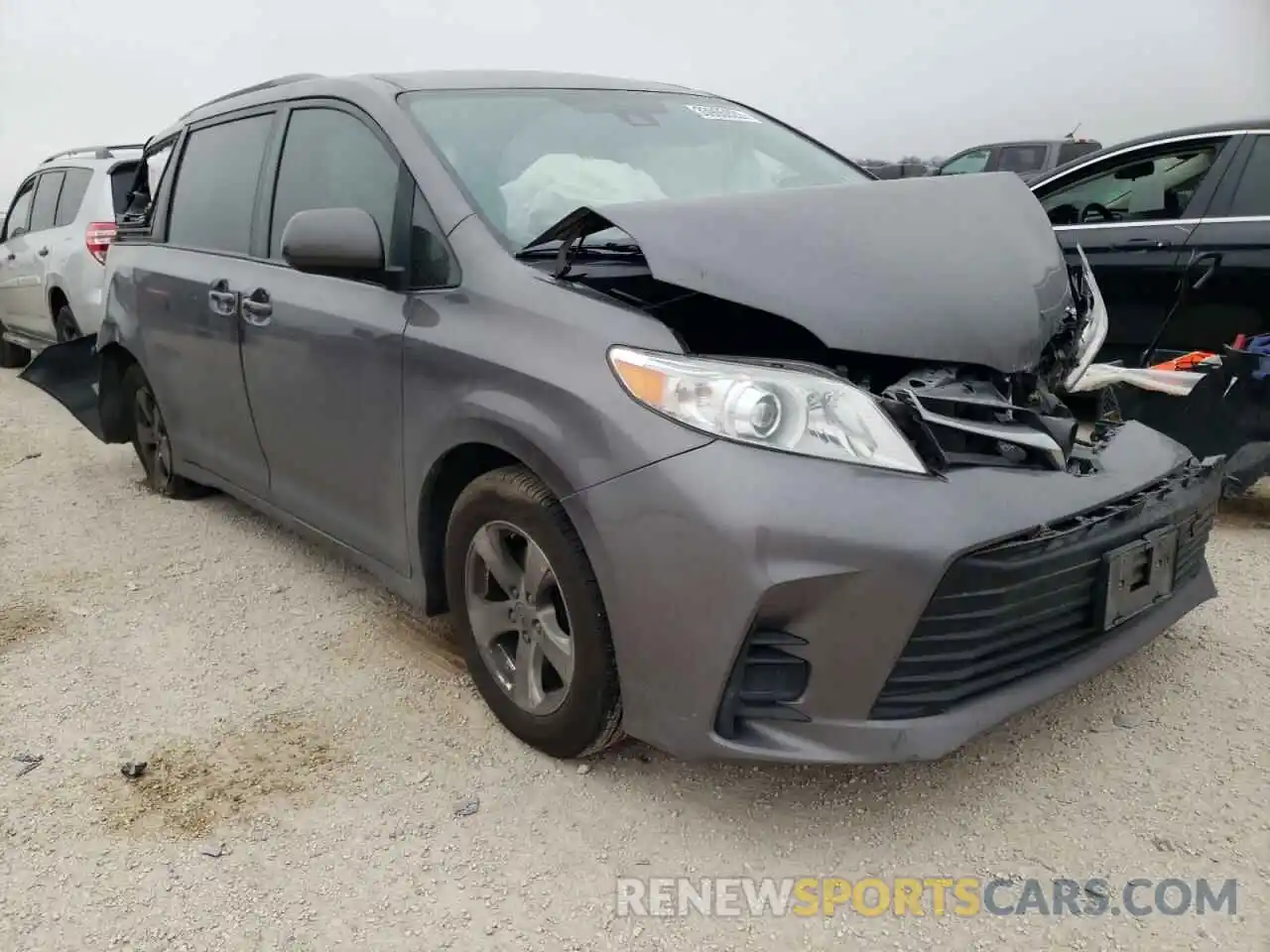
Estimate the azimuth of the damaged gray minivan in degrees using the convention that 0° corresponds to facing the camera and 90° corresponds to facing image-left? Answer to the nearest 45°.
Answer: approximately 315°

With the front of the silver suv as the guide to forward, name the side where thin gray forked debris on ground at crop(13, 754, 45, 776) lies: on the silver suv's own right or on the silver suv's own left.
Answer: on the silver suv's own left

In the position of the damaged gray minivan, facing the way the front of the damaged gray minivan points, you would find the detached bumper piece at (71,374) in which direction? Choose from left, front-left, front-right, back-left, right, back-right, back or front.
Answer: back

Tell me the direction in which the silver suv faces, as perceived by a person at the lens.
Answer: facing away from the viewer and to the left of the viewer

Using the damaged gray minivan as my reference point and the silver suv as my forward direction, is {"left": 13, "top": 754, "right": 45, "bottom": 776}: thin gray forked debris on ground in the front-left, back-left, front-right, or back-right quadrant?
back-left

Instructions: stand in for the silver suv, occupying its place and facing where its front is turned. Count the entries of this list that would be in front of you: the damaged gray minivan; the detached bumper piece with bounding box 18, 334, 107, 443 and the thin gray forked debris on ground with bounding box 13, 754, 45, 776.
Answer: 0

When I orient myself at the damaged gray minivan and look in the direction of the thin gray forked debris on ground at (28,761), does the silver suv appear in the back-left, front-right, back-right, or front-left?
front-right

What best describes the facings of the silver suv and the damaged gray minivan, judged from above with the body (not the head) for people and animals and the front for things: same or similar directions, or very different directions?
very different directions

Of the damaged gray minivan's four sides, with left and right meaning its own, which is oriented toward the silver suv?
back
